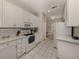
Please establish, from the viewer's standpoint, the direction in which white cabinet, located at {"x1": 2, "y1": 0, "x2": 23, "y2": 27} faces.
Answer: facing the viewer and to the right of the viewer

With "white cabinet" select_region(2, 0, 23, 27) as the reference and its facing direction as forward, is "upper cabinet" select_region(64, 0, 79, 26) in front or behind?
in front

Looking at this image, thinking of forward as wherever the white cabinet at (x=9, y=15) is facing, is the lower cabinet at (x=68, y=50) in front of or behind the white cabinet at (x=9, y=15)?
in front
